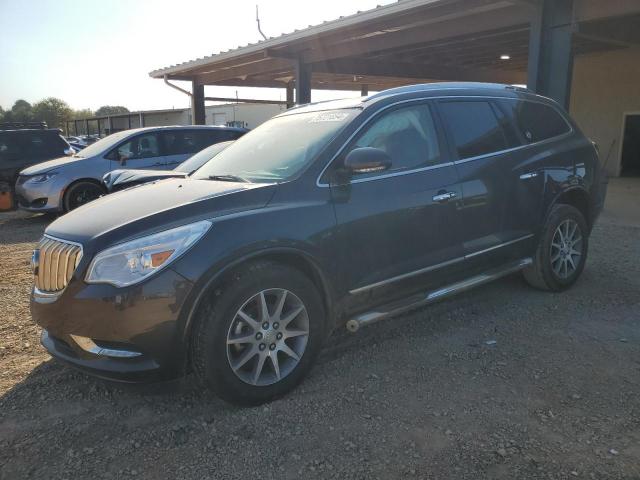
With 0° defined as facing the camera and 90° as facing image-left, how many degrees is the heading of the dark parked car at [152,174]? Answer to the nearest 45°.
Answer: approximately 45°

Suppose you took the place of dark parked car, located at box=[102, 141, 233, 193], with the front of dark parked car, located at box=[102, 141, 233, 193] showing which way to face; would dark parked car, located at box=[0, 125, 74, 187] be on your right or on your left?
on your right

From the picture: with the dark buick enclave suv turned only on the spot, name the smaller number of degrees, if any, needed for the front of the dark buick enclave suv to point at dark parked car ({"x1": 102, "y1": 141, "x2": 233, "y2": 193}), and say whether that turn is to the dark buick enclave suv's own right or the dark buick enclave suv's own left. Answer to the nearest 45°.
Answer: approximately 90° to the dark buick enclave suv's own right

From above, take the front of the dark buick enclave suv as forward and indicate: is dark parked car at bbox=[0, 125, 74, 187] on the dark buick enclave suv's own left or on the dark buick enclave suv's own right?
on the dark buick enclave suv's own right

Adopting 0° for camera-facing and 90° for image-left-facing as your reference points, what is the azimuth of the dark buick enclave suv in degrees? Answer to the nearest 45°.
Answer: approximately 45°

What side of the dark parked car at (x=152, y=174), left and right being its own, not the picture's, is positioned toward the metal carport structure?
back

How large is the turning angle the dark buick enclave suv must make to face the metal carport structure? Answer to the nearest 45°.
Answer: approximately 135° to its right
